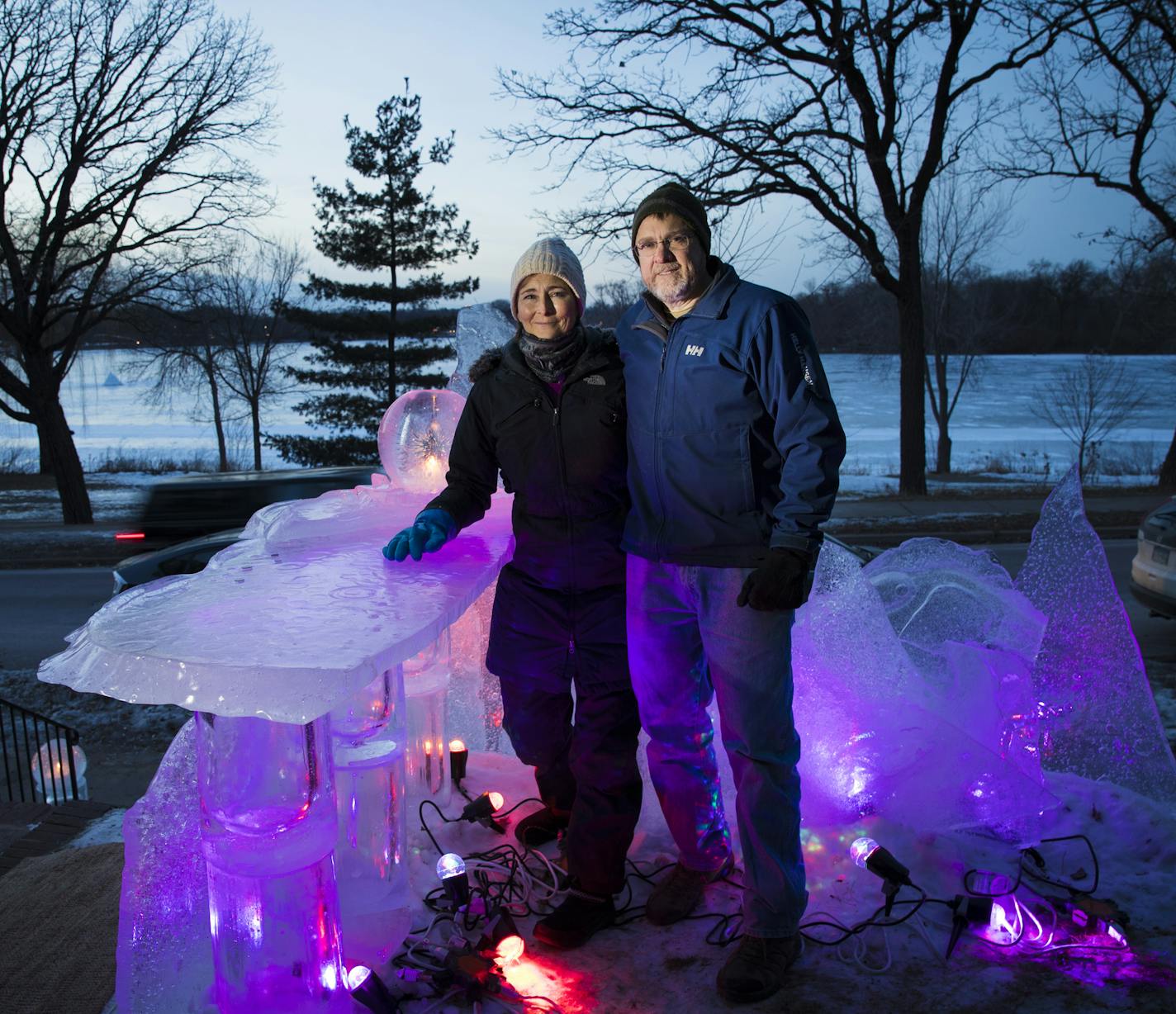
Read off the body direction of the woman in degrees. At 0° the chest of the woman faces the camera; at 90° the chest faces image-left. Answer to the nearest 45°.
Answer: approximately 0°

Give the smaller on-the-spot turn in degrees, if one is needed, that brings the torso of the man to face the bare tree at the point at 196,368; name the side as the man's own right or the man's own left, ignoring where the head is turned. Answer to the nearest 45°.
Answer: approximately 90° to the man's own right

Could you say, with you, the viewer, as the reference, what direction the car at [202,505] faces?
facing to the right of the viewer

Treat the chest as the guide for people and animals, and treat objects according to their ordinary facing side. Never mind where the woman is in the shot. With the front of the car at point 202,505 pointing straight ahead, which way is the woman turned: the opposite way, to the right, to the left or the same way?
to the right

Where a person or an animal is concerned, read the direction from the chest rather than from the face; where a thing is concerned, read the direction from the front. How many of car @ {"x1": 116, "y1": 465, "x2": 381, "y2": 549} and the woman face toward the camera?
1

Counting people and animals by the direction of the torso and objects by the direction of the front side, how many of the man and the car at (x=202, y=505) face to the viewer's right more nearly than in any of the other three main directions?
1

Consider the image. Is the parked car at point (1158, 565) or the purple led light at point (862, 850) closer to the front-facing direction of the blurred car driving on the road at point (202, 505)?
the parked car
